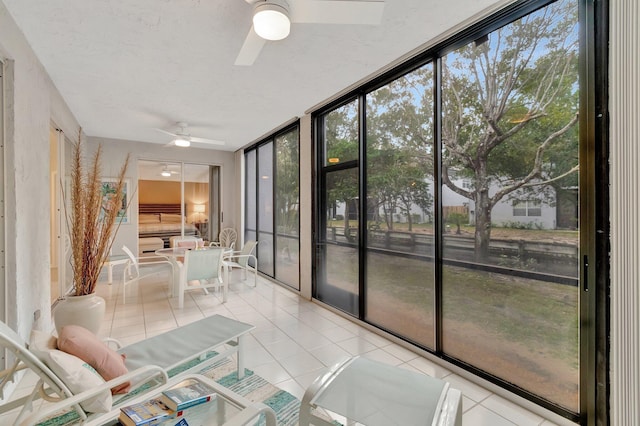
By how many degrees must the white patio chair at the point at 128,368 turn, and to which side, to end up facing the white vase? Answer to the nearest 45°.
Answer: approximately 45° to its left

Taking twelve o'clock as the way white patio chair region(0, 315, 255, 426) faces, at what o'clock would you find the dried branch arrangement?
The dried branch arrangement is roughly at 10 o'clock from the white patio chair.

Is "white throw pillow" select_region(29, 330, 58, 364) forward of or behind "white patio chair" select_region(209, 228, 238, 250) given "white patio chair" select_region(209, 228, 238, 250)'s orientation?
forward

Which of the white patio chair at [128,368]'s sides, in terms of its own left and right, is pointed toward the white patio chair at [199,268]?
front

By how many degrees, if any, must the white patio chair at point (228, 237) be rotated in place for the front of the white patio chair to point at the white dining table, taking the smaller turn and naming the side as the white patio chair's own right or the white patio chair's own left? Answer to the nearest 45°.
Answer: approximately 45° to the white patio chair's own left

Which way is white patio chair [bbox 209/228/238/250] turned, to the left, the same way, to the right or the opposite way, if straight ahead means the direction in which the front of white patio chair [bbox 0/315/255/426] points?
the opposite way

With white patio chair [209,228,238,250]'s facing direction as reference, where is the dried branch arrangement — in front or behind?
in front

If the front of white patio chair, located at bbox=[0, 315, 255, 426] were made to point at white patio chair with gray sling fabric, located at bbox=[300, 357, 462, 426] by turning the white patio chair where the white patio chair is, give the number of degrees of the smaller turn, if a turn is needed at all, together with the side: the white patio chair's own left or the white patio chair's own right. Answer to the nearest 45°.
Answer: approximately 90° to the white patio chair's own right

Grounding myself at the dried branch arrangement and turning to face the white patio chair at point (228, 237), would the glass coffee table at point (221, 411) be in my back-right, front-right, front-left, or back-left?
back-right

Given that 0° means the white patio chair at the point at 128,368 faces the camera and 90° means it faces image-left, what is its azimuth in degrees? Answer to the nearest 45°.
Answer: approximately 225°
